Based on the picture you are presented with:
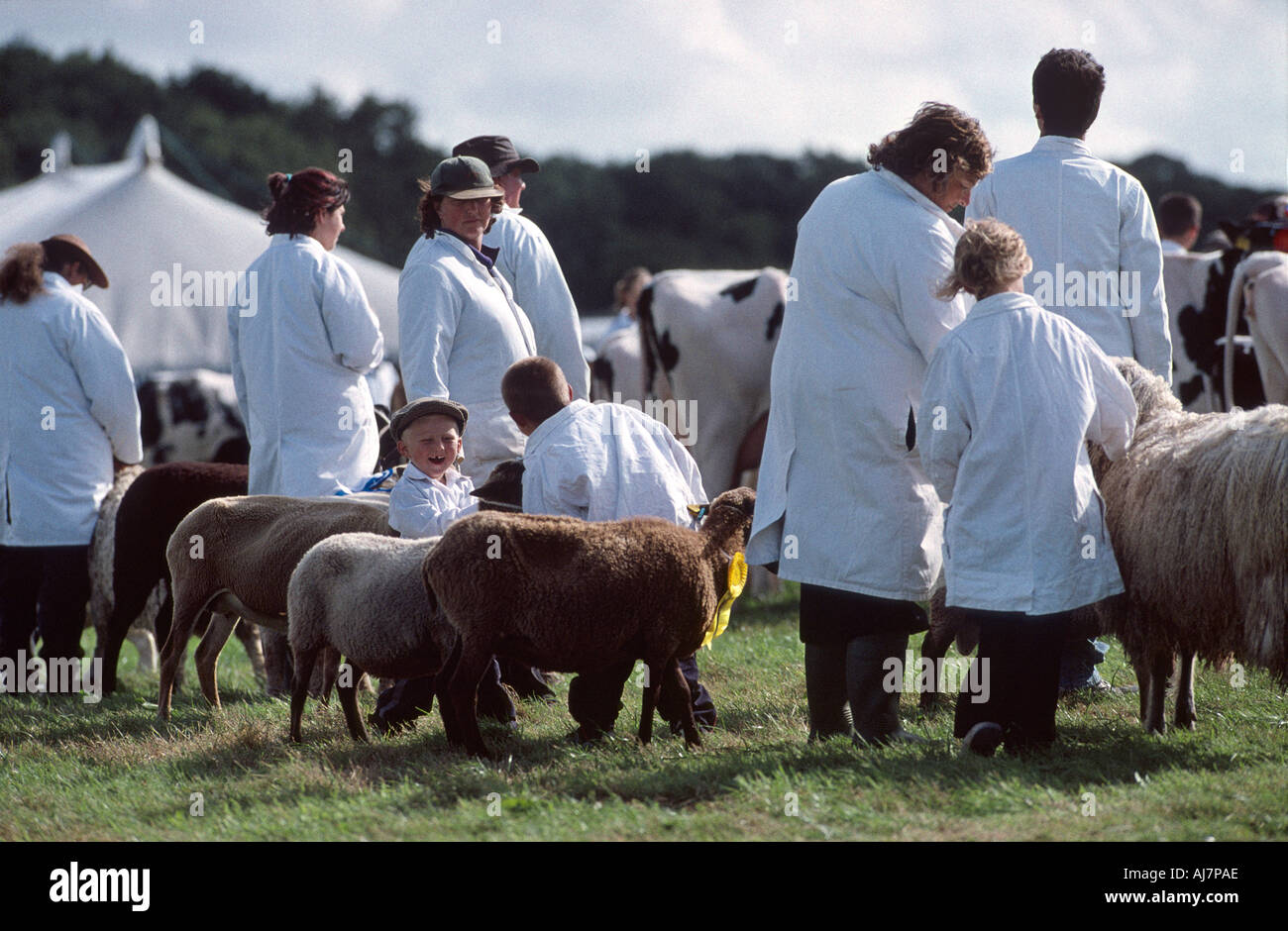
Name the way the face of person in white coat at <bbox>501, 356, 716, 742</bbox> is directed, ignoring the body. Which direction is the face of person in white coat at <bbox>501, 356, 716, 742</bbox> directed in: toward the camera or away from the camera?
away from the camera

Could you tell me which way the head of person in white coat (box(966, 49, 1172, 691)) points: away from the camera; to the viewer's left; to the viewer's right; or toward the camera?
away from the camera

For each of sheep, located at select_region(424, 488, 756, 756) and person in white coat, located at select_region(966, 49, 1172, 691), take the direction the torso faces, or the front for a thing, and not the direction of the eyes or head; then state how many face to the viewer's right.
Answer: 1

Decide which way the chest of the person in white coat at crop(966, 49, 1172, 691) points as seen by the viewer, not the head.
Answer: away from the camera

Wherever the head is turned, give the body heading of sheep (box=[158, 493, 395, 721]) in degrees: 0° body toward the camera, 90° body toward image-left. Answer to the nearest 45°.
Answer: approximately 270°

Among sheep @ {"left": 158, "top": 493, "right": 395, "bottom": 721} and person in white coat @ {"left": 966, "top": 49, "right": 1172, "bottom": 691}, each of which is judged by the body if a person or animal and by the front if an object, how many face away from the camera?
1

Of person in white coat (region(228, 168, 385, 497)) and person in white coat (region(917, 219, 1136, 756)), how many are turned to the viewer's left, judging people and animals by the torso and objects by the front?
0

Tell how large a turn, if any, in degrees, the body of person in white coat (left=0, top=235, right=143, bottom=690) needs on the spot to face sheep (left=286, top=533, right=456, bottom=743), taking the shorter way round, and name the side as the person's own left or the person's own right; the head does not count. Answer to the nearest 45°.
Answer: approximately 135° to the person's own right

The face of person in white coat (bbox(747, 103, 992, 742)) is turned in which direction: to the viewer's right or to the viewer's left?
to the viewer's right

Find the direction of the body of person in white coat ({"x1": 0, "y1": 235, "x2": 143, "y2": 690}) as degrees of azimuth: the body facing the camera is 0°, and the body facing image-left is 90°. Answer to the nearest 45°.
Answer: approximately 225°

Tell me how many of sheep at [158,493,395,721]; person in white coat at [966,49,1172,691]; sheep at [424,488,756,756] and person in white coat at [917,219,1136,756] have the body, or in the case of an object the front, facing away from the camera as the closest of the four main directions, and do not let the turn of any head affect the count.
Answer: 2

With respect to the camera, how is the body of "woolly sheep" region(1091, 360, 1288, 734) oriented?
to the viewer's left

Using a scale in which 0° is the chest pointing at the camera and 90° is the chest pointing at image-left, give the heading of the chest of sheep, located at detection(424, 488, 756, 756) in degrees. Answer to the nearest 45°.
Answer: approximately 270°

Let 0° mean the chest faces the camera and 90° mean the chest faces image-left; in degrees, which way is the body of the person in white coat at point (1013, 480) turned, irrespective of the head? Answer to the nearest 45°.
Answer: approximately 180°

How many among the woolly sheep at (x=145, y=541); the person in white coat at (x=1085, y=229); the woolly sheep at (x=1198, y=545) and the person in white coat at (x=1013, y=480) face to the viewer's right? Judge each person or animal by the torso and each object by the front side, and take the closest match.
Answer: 1

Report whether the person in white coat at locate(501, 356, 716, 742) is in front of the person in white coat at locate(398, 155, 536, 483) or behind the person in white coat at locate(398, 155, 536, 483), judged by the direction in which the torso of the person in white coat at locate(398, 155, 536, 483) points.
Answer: in front

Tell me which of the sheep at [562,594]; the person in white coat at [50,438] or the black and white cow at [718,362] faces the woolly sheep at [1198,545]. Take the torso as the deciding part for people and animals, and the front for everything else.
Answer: the sheep

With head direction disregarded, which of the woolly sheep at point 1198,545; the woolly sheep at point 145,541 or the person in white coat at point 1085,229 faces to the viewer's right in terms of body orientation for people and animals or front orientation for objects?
the woolly sheep at point 145,541
